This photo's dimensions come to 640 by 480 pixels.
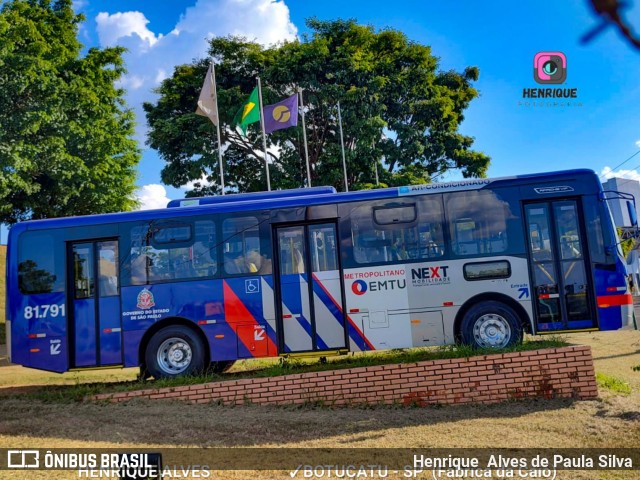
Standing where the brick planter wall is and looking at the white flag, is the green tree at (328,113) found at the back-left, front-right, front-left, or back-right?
front-right

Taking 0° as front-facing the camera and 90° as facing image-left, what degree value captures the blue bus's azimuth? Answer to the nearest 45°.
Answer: approximately 270°

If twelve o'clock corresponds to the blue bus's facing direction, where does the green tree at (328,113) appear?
The green tree is roughly at 9 o'clock from the blue bus.

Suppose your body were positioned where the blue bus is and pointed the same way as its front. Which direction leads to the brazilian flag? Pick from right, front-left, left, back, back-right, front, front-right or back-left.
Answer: left

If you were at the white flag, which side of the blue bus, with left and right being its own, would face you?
left

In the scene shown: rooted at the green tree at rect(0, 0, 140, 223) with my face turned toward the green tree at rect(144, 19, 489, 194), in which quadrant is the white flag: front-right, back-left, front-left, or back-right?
front-right

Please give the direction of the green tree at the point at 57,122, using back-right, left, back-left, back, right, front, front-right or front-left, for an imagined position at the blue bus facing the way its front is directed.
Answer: back-left

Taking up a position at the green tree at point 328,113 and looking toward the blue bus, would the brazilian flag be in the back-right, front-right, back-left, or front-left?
front-right
